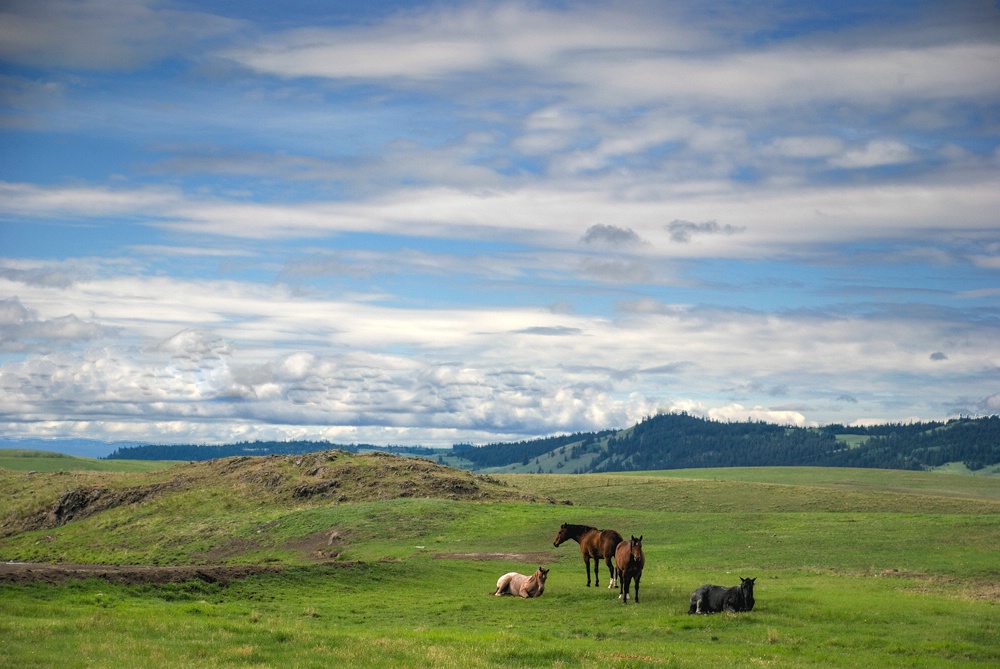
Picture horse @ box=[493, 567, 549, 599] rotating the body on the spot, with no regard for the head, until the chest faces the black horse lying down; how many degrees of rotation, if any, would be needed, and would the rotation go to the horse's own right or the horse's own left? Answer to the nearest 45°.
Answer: approximately 45° to the horse's own right

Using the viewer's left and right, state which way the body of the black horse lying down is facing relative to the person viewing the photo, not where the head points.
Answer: facing to the right of the viewer

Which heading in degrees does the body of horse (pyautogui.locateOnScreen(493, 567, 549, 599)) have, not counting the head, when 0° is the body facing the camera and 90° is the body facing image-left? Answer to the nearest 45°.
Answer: approximately 270°

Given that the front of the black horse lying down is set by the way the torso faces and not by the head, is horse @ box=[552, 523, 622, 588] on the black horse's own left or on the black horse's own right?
on the black horse's own left

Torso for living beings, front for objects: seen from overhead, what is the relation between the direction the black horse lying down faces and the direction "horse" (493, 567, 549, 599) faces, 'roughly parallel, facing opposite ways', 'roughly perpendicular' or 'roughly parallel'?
roughly parallel

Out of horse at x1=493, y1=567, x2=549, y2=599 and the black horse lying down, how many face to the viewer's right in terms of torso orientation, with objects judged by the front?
2
